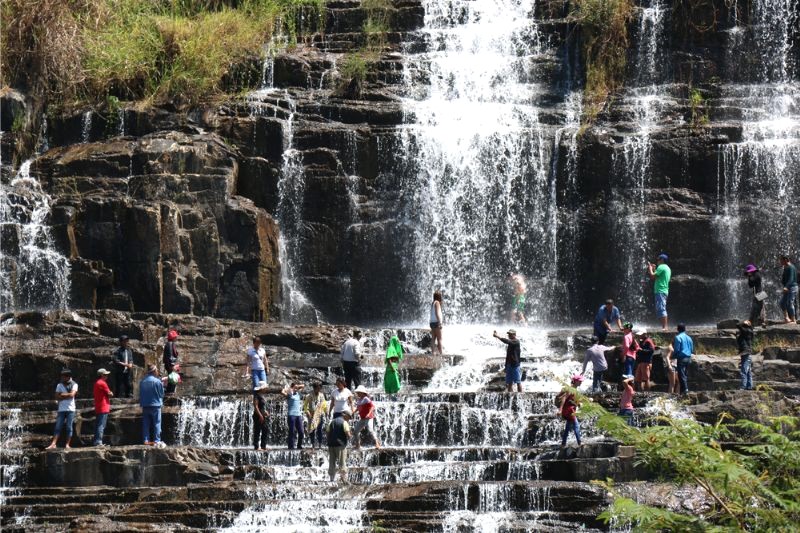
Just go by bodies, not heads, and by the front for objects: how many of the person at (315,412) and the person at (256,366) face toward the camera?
2

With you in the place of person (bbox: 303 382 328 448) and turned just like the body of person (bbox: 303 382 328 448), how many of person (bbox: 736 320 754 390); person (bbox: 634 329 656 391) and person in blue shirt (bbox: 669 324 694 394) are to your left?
3

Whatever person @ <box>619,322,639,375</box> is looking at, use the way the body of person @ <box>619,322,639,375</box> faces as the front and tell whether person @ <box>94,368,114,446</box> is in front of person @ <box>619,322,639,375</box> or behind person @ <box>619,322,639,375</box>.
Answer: in front

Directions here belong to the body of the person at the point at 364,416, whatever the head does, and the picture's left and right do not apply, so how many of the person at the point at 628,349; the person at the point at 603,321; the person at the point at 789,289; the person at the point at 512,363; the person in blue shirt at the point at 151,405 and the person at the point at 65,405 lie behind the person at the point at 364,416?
4

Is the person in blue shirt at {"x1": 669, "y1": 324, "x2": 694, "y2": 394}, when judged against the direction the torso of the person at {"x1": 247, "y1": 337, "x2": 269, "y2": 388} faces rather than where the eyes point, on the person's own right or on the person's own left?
on the person's own left

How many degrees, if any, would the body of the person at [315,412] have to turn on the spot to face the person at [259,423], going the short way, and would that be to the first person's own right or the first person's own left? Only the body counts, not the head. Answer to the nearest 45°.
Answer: approximately 90° to the first person's own right

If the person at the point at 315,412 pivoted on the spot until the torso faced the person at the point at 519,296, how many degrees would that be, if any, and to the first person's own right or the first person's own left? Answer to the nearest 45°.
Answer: approximately 135° to the first person's own left
